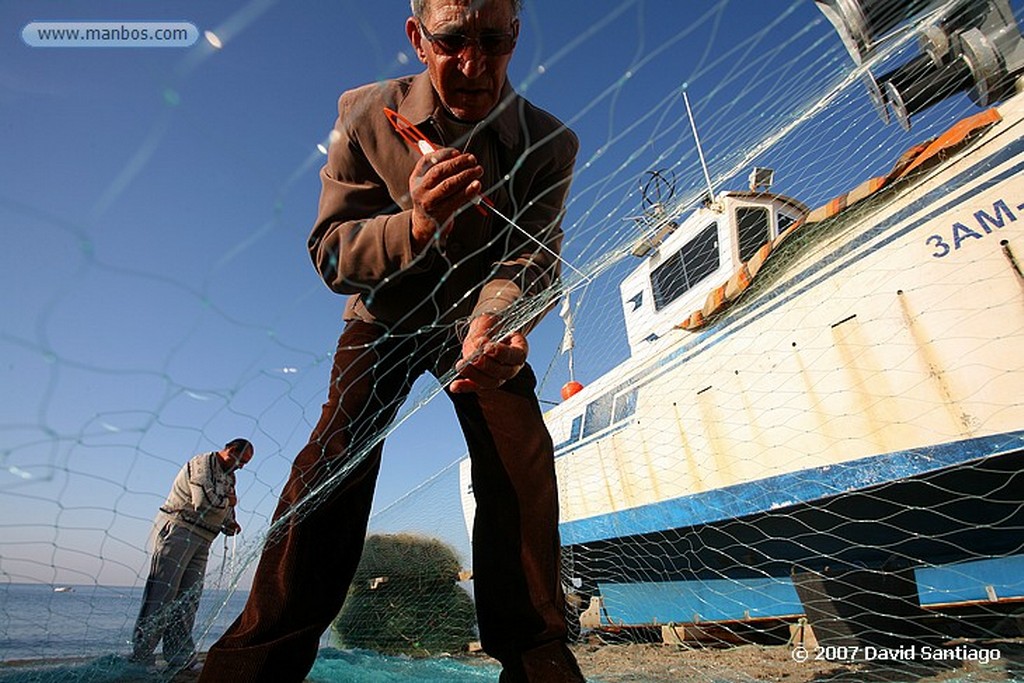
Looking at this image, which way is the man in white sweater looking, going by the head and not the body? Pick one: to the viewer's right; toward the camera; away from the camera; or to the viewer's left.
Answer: to the viewer's right

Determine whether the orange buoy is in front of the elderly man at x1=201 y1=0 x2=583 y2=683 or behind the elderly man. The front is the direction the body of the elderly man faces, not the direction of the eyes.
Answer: behind

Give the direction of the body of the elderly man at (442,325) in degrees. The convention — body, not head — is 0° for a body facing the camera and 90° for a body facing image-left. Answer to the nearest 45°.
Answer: approximately 0°

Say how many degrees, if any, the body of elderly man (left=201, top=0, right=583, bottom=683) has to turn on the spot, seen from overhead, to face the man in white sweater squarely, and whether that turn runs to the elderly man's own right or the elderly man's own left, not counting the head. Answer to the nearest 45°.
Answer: approximately 135° to the elderly man's own right
